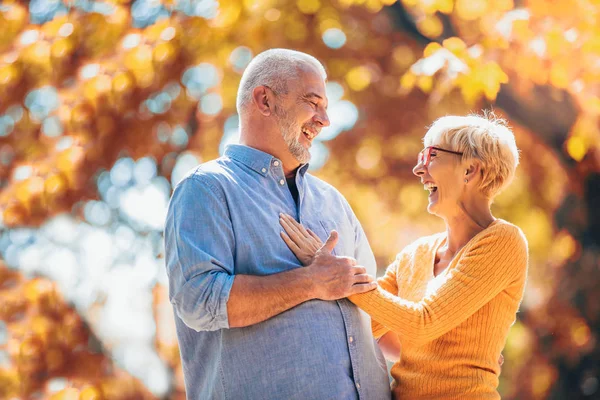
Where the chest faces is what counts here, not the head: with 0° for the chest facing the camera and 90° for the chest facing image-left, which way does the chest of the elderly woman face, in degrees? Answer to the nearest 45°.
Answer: approximately 45°

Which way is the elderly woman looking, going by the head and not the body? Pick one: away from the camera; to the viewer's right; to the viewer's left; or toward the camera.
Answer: to the viewer's left

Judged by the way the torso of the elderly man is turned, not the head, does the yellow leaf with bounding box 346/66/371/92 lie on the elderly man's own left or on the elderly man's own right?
on the elderly man's own left

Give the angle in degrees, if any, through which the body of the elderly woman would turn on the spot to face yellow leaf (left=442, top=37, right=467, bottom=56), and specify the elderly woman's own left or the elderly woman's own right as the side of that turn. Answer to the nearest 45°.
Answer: approximately 135° to the elderly woman's own right

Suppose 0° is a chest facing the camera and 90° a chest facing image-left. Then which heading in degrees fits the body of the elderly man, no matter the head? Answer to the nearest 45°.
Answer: approximately 315°

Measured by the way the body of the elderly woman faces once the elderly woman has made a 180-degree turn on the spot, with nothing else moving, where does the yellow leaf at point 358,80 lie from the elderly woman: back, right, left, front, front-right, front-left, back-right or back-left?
front-left

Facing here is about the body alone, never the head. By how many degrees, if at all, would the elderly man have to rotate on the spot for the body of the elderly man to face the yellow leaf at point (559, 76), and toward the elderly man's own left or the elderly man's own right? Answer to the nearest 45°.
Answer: approximately 90° to the elderly man's own left

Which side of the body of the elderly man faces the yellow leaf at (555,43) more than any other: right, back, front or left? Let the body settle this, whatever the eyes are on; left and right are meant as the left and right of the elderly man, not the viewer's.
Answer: left

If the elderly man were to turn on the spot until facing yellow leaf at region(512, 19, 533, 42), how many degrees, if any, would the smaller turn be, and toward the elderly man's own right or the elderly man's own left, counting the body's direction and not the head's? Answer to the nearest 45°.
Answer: approximately 90° to the elderly man's own left

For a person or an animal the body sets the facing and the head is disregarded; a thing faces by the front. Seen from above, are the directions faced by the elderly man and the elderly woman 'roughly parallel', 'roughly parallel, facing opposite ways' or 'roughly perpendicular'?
roughly perpendicular

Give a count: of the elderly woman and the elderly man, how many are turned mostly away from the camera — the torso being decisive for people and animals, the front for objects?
0
